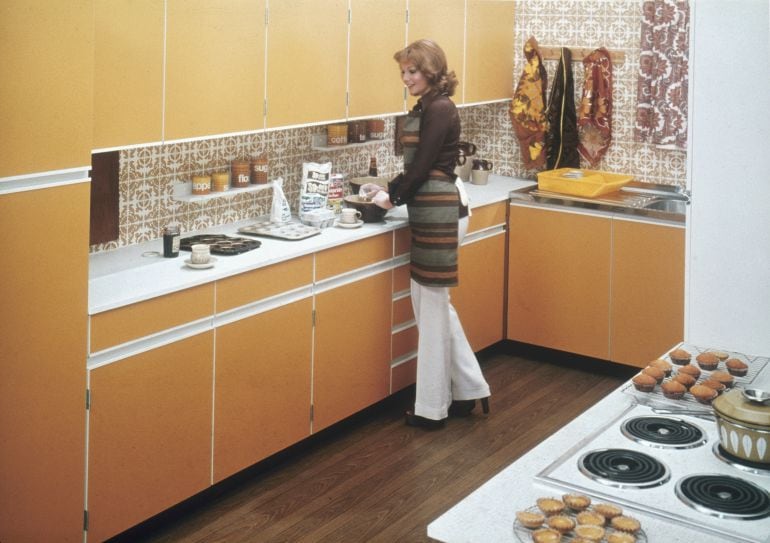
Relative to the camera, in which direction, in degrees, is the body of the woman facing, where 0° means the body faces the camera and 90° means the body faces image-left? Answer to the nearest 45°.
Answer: approximately 90°

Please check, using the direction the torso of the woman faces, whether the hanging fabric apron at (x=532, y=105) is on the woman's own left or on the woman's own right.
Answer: on the woman's own right

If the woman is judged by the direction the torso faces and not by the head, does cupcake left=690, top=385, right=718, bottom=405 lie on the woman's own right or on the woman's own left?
on the woman's own left

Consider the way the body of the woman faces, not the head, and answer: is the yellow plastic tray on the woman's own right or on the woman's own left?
on the woman's own right

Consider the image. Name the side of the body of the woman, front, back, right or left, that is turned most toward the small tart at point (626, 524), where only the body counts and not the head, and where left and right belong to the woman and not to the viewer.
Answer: left

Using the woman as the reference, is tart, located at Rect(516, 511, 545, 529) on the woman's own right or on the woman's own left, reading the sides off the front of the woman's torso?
on the woman's own left

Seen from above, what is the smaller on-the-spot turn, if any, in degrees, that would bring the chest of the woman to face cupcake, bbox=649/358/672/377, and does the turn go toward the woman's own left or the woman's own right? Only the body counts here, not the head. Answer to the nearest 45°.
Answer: approximately 90° to the woman's own left
